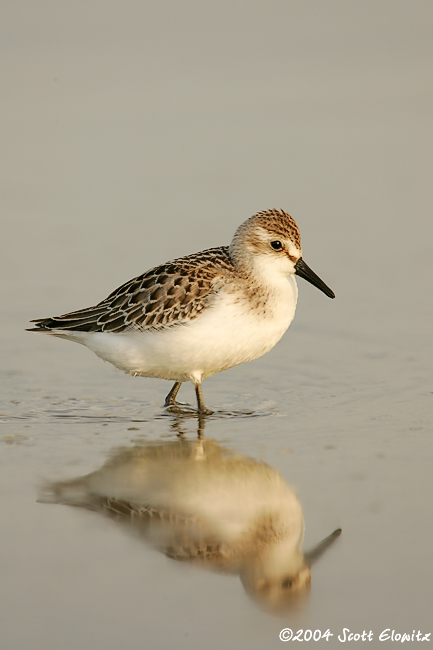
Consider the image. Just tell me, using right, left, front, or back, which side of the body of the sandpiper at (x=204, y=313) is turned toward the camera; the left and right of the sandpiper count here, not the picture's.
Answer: right
